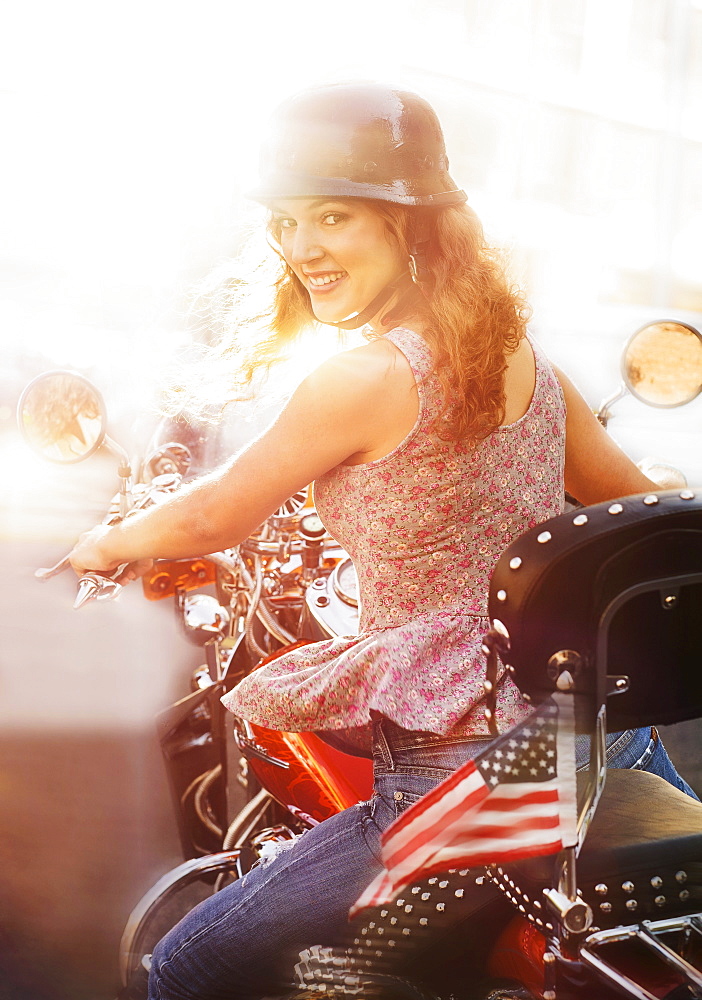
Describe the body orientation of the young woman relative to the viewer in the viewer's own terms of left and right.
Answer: facing away from the viewer and to the left of the viewer
